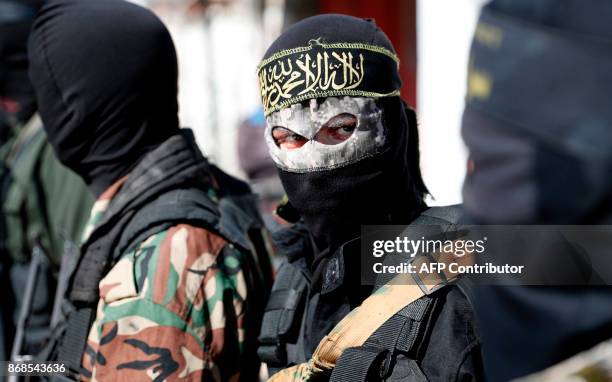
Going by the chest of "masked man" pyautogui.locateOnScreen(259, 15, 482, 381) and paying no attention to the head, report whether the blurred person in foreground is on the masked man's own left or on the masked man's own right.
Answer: on the masked man's own left

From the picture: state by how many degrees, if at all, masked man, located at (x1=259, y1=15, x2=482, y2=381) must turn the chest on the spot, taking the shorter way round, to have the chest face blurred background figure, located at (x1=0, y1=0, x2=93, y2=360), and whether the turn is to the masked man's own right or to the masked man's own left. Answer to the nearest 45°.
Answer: approximately 90° to the masked man's own right

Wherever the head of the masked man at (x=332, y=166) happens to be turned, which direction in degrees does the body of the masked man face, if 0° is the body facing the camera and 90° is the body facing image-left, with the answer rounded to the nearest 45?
approximately 45°

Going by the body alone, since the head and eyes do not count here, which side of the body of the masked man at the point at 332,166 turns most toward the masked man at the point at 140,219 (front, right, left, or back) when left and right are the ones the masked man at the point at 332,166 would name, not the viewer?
right
